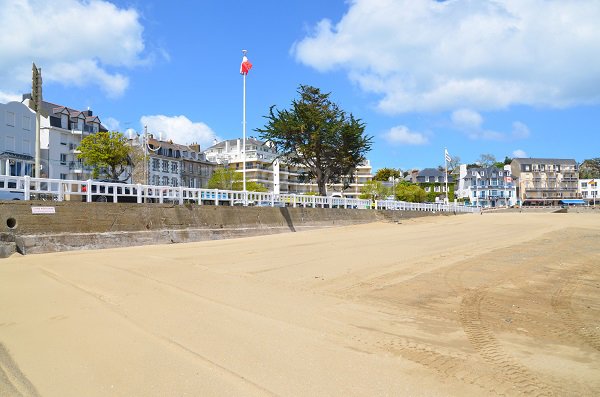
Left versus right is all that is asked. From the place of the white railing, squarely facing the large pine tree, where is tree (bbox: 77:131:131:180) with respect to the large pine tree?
left
